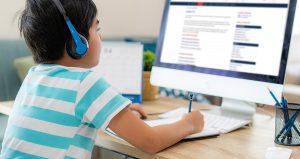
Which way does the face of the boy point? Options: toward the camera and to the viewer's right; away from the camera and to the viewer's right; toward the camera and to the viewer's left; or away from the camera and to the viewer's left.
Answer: away from the camera and to the viewer's right

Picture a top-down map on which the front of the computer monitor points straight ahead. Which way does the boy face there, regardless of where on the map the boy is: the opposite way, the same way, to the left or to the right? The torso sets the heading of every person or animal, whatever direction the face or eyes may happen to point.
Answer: the opposite way

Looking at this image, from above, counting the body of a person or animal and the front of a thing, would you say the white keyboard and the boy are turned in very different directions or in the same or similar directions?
very different directions

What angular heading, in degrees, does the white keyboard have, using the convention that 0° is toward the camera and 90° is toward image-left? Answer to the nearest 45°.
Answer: approximately 45°

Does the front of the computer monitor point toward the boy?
yes
